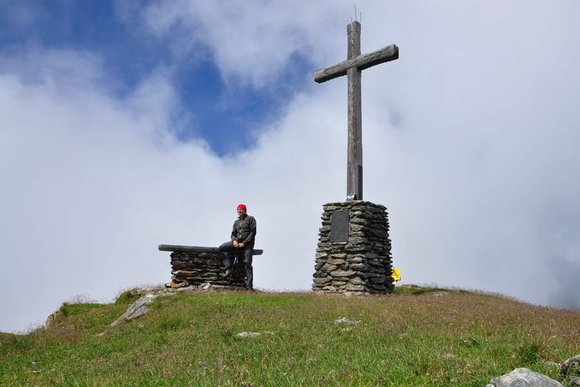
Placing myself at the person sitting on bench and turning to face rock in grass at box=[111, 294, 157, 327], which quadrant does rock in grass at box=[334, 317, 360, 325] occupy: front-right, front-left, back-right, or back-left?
front-left

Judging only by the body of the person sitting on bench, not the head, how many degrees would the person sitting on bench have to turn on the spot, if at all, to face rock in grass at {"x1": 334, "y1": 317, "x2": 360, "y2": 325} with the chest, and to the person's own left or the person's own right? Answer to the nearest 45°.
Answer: approximately 45° to the person's own left

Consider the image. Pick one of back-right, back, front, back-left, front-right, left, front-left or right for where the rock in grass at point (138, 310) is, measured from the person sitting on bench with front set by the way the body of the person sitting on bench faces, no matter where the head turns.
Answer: front

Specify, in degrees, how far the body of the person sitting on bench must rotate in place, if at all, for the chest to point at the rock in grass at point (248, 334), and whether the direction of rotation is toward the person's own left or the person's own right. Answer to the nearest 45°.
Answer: approximately 45° to the person's own left

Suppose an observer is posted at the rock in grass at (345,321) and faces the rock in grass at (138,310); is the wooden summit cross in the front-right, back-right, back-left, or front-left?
front-right

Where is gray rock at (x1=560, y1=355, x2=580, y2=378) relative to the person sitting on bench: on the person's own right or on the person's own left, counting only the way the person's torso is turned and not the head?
on the person's own left

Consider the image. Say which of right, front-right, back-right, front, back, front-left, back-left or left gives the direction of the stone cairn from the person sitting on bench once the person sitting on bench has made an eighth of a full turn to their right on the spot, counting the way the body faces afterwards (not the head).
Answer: back

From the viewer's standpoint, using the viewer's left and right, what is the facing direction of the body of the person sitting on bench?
facing the viewer and to the left of the viewer

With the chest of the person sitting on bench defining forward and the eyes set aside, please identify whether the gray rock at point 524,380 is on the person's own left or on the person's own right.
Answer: on the person's own left
